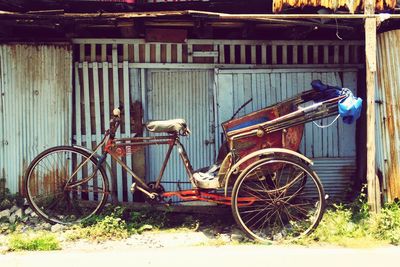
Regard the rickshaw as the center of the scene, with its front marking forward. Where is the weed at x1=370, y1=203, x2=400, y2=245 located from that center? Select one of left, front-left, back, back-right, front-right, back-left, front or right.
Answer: back

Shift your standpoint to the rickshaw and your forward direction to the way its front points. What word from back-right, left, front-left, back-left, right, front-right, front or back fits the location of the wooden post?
back

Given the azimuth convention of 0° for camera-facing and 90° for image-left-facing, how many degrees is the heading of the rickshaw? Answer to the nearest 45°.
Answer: approximately 90°
